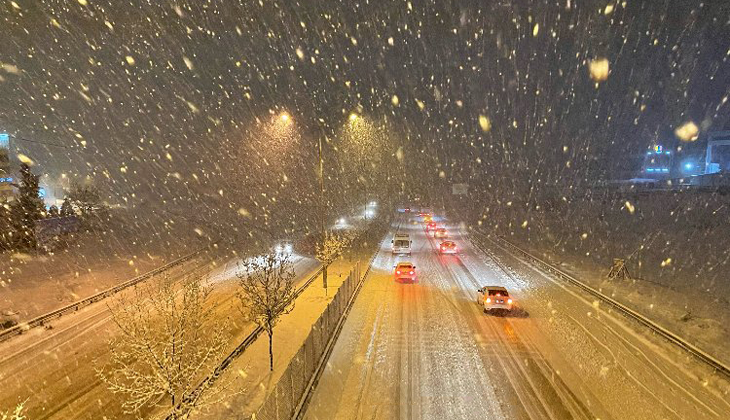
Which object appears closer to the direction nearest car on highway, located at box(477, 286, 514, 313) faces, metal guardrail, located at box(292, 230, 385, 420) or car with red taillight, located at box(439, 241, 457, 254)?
the car with red taillight

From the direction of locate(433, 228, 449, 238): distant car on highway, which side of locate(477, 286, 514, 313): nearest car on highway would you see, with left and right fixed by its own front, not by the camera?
front

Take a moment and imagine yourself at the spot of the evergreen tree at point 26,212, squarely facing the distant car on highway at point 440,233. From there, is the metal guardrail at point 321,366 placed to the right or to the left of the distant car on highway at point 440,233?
right

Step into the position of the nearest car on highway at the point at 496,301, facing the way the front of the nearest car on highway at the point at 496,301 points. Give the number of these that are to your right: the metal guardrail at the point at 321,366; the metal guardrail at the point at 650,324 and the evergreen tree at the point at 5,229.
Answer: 1

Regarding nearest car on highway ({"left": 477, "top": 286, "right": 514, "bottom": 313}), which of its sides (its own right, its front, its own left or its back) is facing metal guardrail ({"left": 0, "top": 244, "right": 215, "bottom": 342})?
left

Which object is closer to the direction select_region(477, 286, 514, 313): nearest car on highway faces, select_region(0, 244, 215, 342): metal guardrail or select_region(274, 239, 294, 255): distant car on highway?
the distant car on highway

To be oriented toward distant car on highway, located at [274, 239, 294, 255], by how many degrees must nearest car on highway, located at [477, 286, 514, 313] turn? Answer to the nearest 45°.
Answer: approximately 45° to its left

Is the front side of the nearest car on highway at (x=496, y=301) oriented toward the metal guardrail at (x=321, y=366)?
no

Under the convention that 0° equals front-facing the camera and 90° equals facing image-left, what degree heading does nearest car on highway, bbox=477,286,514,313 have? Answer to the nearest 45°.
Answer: approximately 180°

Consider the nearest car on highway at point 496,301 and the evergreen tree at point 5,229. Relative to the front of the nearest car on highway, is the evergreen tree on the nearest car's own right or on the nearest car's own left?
on the nearest car's own left

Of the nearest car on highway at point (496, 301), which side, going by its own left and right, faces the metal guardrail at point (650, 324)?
right

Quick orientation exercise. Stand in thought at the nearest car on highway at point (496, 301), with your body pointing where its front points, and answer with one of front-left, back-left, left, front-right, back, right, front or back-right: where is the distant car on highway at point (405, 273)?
front-left

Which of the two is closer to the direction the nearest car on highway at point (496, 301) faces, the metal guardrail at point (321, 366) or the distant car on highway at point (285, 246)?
the distant car on highway

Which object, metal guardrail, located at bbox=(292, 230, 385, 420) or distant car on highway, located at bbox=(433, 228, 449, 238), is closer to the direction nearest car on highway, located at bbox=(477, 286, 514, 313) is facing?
the distant car on highway

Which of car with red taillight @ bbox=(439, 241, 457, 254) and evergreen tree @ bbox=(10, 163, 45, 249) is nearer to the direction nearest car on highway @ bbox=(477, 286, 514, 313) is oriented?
the car with red taillight

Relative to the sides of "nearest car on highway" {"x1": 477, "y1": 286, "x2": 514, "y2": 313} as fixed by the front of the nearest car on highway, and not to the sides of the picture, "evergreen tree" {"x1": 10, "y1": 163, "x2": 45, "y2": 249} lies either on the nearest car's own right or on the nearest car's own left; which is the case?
on the nearest car's own left

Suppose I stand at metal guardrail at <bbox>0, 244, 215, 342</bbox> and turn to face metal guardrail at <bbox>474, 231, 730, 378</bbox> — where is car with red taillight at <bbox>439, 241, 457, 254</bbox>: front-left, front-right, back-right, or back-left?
front-left
